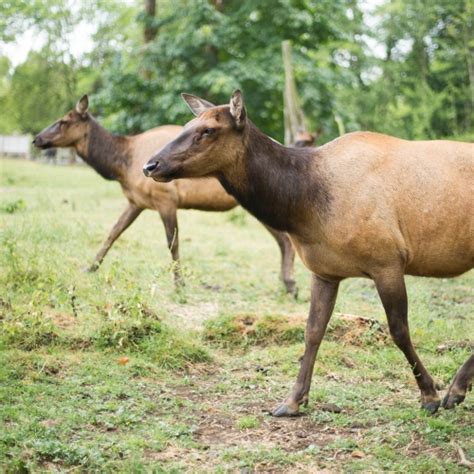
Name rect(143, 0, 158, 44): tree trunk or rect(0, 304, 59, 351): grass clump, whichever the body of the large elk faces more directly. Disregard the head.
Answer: the grass clump

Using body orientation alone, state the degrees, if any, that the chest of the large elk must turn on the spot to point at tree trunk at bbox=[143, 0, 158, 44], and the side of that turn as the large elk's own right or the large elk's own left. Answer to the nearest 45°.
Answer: approximately 90° to the large elk's own right

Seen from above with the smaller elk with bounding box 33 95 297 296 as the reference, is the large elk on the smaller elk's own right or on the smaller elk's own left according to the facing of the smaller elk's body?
on the smaller elk's own left

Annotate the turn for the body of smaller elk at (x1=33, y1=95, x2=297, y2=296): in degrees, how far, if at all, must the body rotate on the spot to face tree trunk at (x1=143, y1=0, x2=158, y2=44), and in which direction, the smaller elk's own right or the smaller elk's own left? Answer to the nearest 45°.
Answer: approximately 90° to the smaller elk's own right

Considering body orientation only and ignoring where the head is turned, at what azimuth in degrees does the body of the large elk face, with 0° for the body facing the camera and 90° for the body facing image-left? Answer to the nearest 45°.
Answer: approximately 90°

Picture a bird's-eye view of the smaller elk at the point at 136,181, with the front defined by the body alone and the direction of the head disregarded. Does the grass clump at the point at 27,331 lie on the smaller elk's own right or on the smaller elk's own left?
on the smaller elk's own left

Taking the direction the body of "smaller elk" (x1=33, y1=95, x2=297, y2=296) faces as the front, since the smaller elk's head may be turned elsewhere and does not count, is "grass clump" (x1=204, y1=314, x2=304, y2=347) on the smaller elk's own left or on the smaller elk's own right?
on the smaller elk's own left

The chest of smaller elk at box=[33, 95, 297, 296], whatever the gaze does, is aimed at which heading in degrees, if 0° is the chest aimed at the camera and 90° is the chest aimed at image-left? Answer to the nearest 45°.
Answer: approximately 90°

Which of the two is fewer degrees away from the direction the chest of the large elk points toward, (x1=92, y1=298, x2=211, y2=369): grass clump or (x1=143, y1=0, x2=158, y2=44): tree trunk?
the grass clump

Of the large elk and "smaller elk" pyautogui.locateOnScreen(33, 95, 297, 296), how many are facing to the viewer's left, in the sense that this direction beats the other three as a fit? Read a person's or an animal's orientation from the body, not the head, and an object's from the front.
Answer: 2
